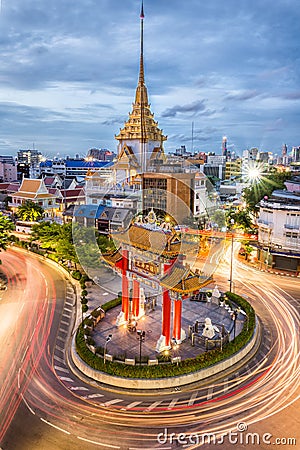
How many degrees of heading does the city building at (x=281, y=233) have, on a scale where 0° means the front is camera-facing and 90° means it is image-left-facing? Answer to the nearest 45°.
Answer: approximately 45°

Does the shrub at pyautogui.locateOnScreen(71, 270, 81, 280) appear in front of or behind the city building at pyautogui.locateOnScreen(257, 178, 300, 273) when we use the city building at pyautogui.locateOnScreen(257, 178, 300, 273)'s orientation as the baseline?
in front

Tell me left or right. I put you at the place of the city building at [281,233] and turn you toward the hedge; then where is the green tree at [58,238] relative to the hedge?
right

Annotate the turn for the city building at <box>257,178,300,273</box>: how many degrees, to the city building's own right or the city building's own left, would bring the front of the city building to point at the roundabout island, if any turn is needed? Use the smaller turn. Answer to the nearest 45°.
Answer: approximately 45° to the city building's own left

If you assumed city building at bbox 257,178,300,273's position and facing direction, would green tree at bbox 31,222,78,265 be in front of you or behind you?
in front

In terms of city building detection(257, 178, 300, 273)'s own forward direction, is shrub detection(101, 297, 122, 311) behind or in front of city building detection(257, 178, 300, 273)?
in front
